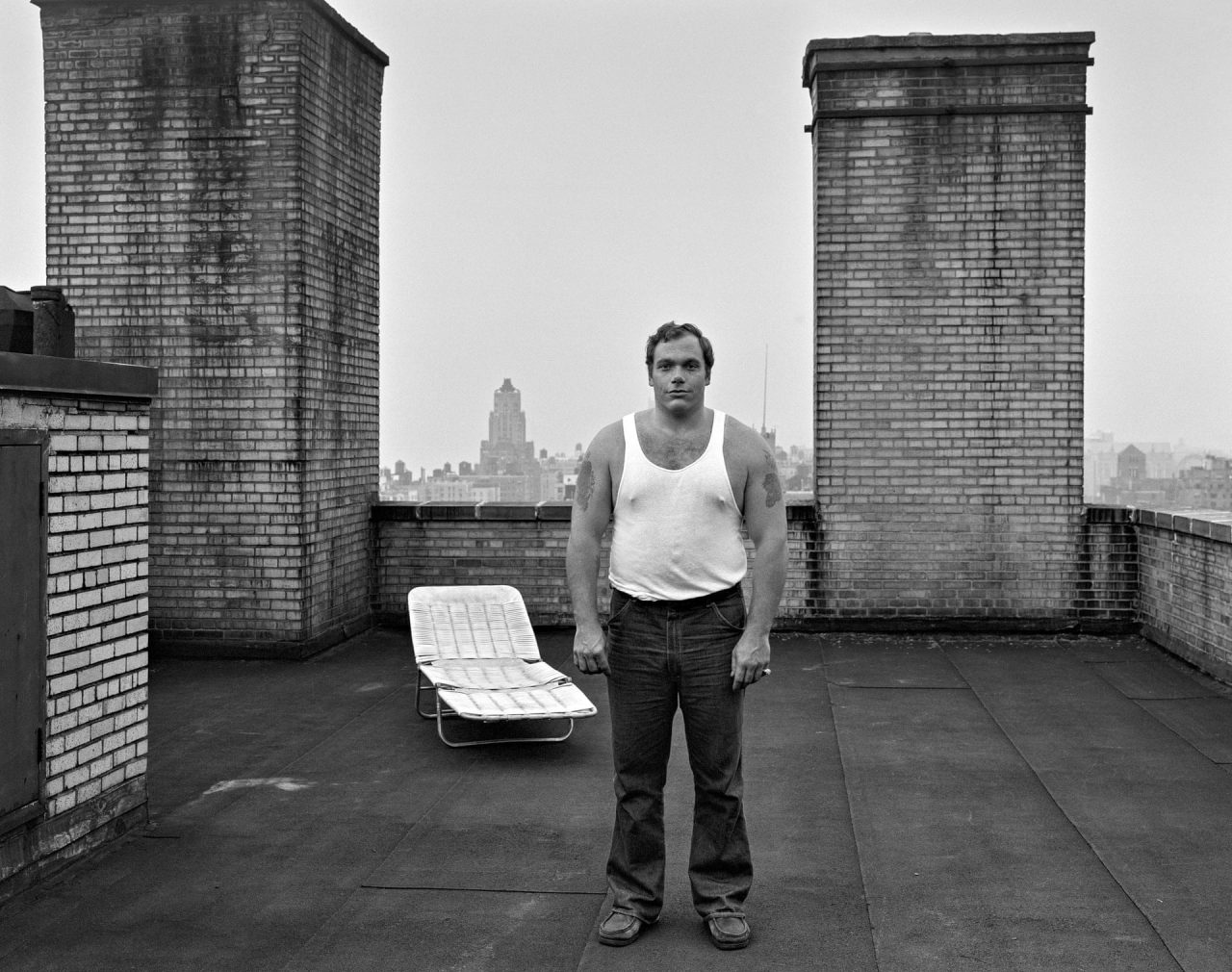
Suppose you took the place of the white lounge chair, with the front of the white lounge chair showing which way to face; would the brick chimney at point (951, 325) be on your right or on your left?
on your left

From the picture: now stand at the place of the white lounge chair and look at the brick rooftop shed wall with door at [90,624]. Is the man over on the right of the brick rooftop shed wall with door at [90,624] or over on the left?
left

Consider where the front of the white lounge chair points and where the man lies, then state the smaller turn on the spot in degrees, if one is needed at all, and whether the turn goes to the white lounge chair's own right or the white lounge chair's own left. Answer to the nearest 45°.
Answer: approximately 45° to the white lounge chair's own right

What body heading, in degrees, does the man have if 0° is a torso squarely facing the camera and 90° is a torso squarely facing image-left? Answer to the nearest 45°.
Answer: approximately 0°

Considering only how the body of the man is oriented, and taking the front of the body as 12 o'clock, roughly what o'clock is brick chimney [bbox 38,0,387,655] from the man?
The brick chimney is roughly at 5 o'clock from the man.

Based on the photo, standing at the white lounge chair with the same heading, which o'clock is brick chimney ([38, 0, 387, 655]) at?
The brick chimney is roughly at 6 o'clock from the white lounge chair.

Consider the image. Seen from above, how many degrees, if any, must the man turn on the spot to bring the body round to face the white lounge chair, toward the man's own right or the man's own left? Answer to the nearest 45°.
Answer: approximately 180°

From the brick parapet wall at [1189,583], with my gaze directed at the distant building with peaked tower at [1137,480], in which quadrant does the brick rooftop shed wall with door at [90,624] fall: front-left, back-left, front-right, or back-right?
back-left

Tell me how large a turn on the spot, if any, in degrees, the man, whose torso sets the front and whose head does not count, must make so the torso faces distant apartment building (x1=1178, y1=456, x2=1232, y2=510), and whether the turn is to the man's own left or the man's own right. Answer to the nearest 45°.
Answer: approximately 135° to the man's own left
